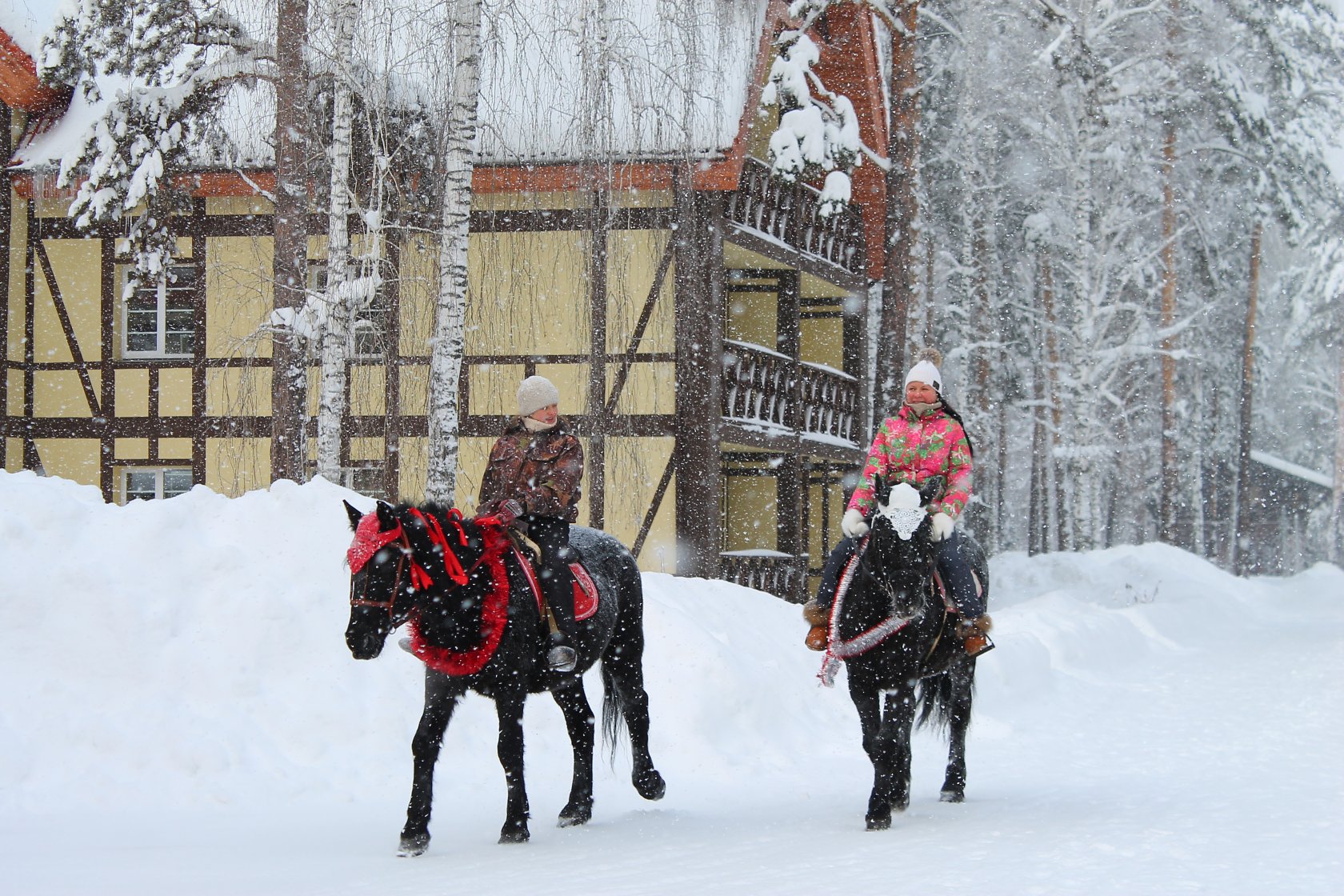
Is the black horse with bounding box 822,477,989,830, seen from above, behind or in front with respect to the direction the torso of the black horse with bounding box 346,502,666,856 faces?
behind

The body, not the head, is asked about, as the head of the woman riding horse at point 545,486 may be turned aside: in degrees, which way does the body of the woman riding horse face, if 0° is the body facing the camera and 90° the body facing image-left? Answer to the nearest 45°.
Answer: approximately 45°

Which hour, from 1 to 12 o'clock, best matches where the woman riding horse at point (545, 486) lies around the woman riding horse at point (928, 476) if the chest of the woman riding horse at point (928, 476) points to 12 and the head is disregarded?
the woman riding horse at point (545, 486) is roughly at 2 o'clock from the woman riding horse at point (928, 476).

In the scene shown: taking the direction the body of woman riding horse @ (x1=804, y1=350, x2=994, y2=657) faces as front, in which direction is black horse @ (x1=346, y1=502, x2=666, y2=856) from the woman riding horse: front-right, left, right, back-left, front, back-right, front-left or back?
front-right

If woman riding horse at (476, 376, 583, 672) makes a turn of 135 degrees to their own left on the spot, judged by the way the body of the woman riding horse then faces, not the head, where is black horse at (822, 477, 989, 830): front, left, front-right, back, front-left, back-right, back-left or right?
front

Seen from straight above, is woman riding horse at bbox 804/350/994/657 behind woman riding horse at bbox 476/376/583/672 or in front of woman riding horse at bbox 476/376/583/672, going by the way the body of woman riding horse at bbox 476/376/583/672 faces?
behind

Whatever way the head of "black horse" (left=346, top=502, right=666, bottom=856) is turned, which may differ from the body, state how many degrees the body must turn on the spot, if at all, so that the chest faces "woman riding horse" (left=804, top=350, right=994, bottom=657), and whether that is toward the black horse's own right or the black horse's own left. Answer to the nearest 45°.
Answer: approximately 180°

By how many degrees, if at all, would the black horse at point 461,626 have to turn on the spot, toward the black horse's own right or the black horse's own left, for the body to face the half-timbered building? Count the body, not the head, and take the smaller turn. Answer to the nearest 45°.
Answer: approximately 135° to the black horse's own right

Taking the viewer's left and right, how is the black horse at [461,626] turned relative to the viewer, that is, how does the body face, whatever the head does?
facing the viewer and to the left of the viewer

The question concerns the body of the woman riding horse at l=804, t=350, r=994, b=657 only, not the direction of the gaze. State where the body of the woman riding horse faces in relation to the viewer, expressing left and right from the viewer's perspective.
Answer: facing the viewer

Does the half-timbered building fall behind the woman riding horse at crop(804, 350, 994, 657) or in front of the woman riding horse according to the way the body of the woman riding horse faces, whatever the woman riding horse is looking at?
behind
